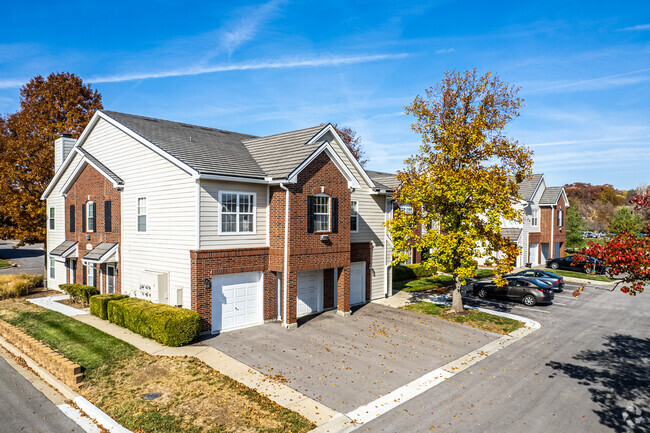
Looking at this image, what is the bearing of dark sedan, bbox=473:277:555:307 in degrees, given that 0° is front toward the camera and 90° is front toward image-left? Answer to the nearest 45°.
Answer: approximately 135°

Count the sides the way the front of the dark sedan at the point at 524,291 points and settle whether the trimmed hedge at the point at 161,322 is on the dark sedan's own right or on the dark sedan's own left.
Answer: on the dark sedan's own left

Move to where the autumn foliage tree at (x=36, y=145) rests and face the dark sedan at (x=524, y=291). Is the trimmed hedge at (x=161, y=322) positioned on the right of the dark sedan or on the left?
right

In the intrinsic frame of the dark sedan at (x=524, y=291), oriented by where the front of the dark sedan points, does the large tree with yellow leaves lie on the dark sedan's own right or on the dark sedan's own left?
on the dark sedan's own left

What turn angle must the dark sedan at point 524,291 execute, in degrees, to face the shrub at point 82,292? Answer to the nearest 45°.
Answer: approximately 90° to its left

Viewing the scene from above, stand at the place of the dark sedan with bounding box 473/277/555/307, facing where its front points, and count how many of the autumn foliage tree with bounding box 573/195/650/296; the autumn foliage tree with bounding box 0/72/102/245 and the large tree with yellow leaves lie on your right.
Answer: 0

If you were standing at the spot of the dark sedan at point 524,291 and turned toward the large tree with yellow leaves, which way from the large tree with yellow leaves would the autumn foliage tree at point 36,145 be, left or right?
right

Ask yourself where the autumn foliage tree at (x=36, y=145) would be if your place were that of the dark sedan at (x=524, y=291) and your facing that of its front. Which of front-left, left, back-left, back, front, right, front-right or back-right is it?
front-left

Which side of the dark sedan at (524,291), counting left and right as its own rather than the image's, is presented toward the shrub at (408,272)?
front

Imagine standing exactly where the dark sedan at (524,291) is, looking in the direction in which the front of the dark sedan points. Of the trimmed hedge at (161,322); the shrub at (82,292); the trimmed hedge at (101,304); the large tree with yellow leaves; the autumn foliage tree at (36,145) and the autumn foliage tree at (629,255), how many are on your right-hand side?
0

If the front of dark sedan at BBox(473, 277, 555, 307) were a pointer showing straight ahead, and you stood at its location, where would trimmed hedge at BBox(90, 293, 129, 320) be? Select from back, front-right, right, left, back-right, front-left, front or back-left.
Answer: left

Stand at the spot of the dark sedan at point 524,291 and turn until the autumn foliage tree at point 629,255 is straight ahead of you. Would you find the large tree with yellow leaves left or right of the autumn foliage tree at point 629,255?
right
